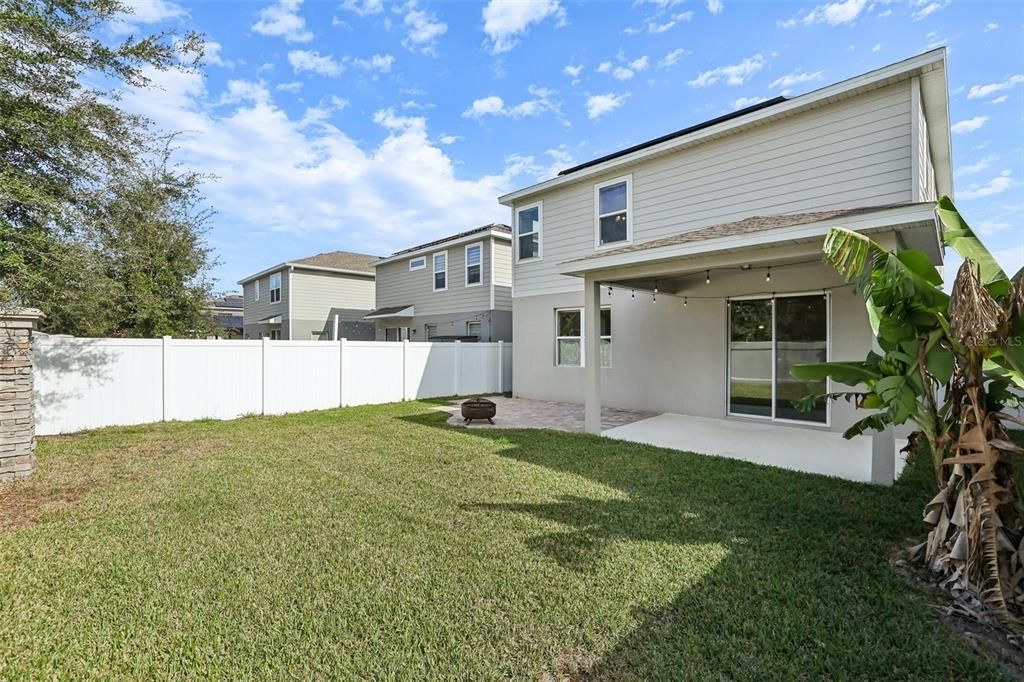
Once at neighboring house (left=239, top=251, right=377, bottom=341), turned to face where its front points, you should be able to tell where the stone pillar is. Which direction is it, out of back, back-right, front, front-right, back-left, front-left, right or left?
back-right

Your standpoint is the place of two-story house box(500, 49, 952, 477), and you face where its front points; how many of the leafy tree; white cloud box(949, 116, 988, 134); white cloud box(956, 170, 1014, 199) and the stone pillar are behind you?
2

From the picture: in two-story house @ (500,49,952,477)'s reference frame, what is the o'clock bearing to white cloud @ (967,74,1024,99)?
The white cloud is roughly at 1 o'clock from the two-story house.

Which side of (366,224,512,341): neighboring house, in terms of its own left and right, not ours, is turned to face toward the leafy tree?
back

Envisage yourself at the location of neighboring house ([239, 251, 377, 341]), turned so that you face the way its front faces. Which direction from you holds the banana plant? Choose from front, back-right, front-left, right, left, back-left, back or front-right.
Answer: back-right

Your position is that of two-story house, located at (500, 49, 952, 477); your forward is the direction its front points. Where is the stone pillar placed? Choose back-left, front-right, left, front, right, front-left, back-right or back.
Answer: back

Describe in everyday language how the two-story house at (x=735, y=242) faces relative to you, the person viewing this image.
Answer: facing away from the viewer and to the right of the viewer

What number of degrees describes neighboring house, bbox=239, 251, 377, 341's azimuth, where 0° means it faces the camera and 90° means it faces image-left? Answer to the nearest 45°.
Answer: approximately 225°

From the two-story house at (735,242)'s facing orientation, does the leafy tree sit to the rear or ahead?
to the rear
